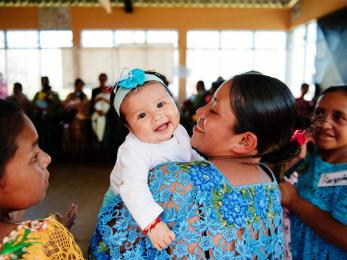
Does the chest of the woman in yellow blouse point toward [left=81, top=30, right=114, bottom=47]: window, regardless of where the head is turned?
no

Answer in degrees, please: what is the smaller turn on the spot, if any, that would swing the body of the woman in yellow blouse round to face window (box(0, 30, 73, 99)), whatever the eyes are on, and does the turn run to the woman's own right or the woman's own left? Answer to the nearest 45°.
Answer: approximately 90° to the woman's own left

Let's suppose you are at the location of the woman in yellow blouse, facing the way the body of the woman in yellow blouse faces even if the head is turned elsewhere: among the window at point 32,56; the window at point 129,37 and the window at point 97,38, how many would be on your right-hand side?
0

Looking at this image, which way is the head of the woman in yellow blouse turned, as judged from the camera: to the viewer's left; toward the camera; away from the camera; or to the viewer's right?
to the viewer's right

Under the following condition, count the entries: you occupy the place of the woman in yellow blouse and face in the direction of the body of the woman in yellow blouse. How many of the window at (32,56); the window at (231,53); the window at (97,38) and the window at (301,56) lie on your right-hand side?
0

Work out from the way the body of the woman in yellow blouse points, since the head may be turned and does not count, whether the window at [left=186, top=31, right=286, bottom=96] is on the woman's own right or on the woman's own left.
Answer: on the woman's own left

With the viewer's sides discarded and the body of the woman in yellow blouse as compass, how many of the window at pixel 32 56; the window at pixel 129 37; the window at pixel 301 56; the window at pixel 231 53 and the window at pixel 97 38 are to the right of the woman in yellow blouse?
0

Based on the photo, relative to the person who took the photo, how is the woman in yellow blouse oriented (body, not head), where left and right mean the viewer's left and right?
facing to the right of the viewer

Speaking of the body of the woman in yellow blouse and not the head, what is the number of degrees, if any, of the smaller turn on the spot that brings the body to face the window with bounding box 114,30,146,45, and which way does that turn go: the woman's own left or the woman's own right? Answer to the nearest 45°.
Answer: approximately 90° to the woman's own left

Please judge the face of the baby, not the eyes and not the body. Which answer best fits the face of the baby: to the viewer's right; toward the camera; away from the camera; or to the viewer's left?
toward the camera

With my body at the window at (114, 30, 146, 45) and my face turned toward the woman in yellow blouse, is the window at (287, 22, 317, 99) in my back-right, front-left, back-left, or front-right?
front-left

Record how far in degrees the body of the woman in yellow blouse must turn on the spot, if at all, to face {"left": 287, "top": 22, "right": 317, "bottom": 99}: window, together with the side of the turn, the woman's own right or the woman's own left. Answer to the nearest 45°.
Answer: approximately 45° to the woman's own left
